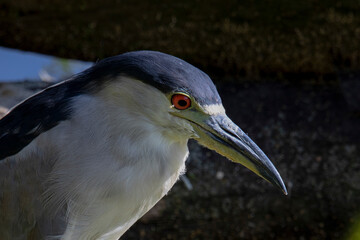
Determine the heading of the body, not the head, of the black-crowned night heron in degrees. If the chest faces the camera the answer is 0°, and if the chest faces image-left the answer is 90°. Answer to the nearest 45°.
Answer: approximately 270°
